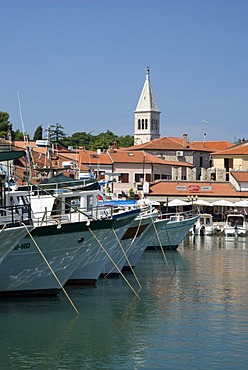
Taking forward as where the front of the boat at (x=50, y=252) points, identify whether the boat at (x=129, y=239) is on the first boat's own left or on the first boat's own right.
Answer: on the first boat's own left

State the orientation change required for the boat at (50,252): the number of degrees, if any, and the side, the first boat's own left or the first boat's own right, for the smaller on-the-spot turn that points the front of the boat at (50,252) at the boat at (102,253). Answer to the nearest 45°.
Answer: approximately 45° to the first boat's own left

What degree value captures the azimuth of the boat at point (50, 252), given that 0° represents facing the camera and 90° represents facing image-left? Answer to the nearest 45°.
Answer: approximately 270°
